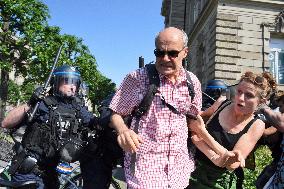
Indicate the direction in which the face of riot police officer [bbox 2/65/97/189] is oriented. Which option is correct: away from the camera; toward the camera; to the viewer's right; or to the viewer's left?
toward the camera

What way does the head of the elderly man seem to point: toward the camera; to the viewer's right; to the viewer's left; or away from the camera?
toward the camera

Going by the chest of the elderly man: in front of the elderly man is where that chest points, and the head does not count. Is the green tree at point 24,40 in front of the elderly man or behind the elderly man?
behind

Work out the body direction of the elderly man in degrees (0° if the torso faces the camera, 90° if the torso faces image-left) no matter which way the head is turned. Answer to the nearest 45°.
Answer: approximately 0°

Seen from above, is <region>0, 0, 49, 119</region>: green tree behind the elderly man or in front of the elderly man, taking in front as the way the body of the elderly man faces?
behind
